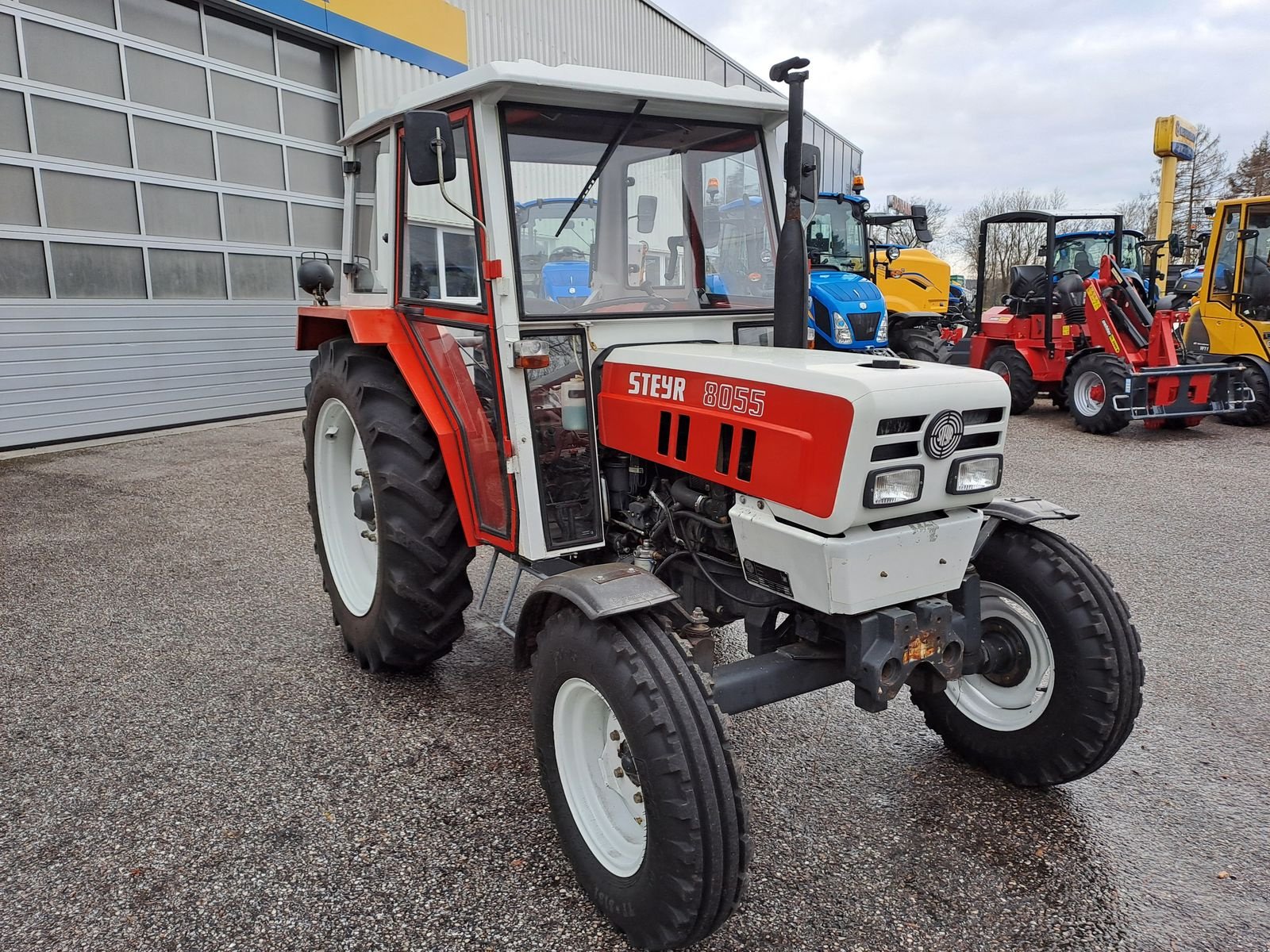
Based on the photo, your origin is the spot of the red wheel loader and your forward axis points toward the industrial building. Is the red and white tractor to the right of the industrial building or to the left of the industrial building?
left

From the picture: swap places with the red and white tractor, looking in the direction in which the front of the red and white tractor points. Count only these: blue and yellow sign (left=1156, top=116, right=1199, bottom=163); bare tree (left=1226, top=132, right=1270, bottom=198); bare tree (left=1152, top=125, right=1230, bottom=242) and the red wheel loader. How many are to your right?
0

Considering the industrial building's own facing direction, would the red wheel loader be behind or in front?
in front

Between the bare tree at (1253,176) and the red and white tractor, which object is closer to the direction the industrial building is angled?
the red and white tractor

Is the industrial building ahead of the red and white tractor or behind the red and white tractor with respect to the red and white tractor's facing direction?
behind

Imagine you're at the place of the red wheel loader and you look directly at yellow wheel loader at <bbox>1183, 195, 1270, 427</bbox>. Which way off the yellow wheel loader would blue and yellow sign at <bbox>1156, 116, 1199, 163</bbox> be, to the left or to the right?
left

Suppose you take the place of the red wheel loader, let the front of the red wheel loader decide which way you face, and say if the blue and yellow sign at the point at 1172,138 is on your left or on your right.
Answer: on your left

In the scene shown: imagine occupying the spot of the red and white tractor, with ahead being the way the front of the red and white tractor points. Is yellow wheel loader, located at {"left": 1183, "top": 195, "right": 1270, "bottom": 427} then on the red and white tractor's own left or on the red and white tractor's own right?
on the red and white tractor's own left

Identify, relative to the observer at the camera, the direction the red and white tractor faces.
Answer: facing the viewer and to the right of the viewer

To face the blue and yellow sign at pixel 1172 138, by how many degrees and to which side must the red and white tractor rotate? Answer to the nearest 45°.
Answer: approximately 90° to its left

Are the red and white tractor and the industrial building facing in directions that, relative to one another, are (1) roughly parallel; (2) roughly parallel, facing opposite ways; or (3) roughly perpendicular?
roughly parallel

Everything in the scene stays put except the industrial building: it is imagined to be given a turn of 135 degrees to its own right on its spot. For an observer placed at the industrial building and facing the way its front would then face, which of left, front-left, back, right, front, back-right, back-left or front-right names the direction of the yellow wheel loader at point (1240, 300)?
back

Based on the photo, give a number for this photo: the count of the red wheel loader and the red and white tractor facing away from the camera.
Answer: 0

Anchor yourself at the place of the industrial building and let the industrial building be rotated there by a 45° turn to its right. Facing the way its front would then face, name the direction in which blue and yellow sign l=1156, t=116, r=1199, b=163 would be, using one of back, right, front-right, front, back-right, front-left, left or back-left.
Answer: left

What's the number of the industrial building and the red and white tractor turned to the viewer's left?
0

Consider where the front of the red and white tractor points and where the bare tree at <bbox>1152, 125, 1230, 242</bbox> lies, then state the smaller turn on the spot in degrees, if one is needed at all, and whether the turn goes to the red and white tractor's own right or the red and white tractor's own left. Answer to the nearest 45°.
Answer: approximately 90° to the red and white tractor's own left

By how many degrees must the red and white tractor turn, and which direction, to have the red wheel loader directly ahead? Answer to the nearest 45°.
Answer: approximately 90° to its left

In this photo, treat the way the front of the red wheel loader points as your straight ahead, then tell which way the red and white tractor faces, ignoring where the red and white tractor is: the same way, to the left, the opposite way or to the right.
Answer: the same way
